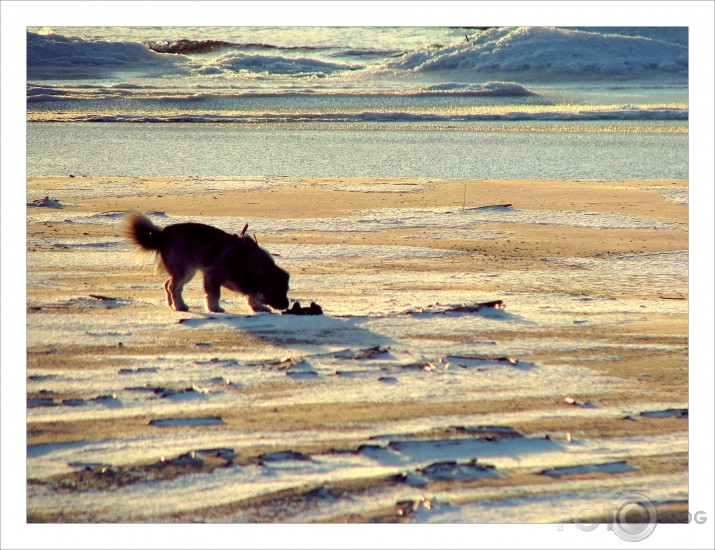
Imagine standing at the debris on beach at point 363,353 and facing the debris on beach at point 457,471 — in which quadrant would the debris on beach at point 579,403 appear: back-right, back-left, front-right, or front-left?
front-left

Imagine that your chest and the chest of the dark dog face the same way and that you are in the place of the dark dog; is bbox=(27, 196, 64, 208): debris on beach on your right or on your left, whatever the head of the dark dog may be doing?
on your left

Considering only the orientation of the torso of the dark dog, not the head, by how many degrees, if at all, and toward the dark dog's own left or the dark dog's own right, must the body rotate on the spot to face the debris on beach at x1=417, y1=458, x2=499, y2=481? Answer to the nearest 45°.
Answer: approximately 90° to the dark dog's own right

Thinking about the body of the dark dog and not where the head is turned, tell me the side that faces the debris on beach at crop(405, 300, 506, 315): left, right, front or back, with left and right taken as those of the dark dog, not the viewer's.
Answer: front

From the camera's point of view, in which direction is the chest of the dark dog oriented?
to the viewer's right

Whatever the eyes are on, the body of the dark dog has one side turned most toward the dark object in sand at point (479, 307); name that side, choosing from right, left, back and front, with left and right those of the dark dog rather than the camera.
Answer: front

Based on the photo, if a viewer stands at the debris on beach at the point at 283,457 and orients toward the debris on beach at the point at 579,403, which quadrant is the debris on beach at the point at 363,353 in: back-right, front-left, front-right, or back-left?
front-left

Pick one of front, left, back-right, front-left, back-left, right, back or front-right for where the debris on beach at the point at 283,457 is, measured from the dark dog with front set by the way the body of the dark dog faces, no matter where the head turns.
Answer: right

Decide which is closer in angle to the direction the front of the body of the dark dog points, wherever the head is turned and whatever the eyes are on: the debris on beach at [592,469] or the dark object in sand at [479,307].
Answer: the dark object in sand

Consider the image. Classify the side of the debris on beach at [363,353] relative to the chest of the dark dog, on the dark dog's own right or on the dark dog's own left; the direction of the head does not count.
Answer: on the dark dog's own right

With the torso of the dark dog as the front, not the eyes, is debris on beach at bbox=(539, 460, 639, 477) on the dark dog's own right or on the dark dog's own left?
on the dark dog's own right
